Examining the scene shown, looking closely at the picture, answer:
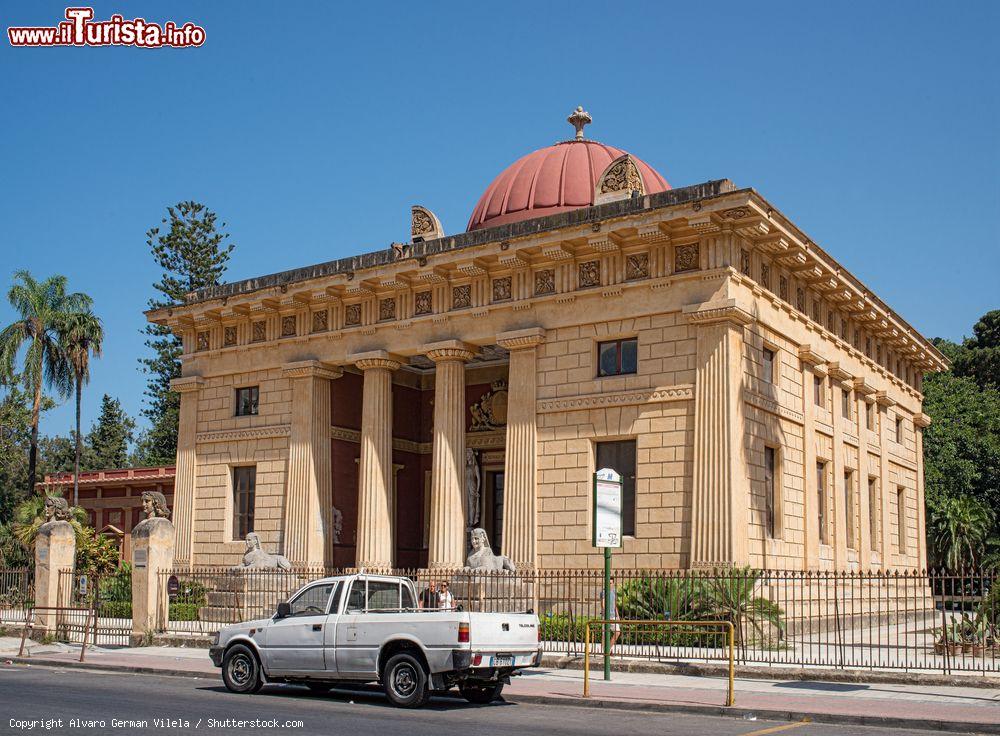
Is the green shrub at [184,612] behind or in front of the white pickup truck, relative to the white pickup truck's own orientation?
in front

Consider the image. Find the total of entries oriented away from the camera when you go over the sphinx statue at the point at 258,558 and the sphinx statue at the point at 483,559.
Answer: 0

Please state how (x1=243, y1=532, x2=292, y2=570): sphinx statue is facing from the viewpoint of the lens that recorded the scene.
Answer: facing the viewer and to the left of the viewer

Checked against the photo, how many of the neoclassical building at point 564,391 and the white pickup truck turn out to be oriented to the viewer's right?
0

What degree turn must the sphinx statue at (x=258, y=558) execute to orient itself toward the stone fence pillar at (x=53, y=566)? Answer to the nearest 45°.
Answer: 0° — it already faces it

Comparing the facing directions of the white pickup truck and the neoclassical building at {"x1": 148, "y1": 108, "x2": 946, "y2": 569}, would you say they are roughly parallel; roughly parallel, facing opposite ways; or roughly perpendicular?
roughly perpendicular

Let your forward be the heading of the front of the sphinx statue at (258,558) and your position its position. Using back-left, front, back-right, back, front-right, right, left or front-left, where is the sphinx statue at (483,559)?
left

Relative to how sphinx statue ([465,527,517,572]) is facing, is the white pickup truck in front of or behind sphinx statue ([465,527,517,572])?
in front

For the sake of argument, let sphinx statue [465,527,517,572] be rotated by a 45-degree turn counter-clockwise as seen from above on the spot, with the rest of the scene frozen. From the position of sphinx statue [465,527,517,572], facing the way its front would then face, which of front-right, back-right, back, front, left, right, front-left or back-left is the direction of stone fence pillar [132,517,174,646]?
right
